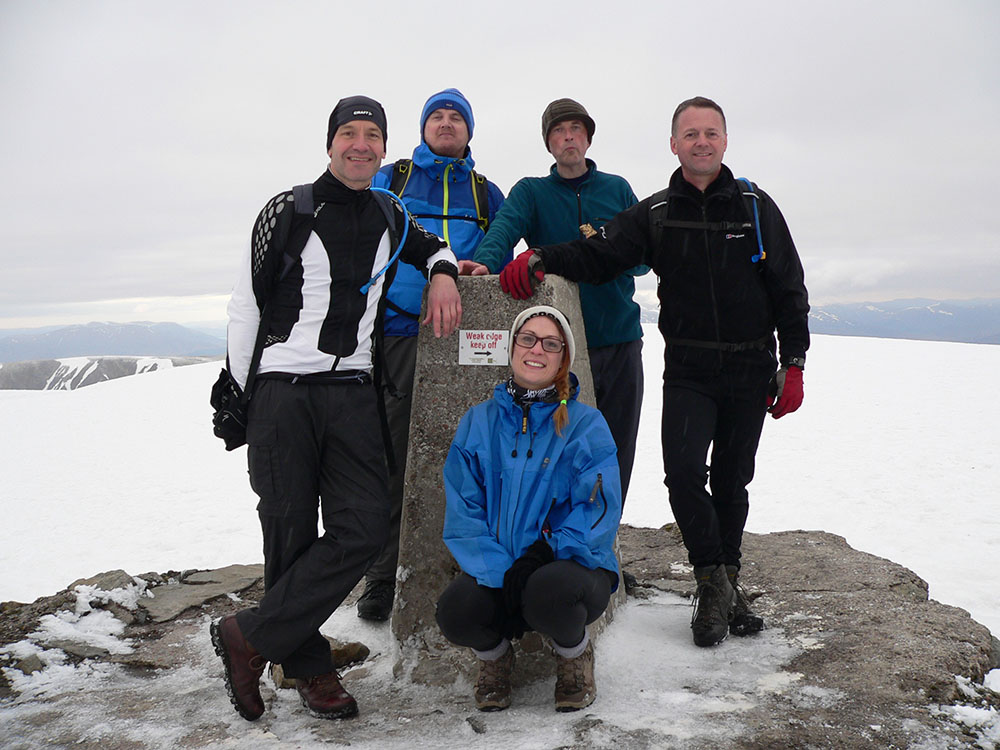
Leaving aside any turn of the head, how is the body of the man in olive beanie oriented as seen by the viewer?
toward the camera

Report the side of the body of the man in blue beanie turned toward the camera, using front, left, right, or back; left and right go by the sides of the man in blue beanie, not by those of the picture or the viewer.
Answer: front

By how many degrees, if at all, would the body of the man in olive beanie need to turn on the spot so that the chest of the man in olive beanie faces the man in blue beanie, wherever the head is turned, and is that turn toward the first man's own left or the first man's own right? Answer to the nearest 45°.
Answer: approximately 90° to the first man's own right

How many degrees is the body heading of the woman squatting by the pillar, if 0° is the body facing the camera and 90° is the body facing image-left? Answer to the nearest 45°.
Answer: approximately 0°

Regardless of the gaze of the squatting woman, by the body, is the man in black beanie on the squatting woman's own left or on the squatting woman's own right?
on the squatting woman's own right

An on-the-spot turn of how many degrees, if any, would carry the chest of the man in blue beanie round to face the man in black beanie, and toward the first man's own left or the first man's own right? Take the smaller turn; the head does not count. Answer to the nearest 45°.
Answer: approximately 45° to the first man's own right

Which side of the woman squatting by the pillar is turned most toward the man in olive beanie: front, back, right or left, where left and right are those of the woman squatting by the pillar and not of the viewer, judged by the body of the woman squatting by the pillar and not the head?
back

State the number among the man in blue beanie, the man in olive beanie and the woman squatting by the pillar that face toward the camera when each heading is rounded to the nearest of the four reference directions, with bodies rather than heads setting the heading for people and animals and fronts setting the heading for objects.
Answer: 3

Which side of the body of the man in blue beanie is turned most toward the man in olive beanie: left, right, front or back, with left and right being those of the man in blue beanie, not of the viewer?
left
